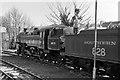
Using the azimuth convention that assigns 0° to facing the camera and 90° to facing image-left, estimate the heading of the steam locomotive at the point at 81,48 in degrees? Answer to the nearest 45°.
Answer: approximately 135°
